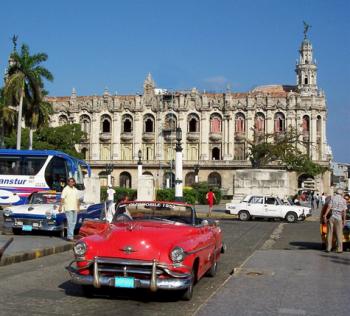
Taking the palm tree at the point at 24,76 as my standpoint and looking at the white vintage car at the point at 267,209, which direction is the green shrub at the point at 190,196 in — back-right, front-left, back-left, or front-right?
front-left

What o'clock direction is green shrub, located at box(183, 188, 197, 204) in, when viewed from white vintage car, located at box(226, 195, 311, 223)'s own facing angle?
The green shrub is roughly at 8 o'clock from the white vintage car.

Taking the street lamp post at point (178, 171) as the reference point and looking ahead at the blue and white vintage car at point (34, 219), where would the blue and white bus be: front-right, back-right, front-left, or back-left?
front-right

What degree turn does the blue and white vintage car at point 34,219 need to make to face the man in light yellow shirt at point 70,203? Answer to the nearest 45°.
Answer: approximately 90° to its left

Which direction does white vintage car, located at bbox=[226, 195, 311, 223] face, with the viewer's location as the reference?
facing to the right of the viewer

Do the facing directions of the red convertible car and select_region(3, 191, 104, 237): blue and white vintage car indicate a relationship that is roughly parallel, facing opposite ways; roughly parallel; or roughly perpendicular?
roughly parallel

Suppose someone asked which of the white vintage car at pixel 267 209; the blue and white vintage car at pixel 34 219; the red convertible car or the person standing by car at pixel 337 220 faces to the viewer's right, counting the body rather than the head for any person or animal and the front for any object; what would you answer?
the white vintage car at pixel 267 209

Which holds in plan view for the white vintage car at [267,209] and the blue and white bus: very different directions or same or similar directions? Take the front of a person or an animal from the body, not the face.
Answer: same or similar directions

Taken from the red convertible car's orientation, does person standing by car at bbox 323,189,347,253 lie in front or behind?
behind

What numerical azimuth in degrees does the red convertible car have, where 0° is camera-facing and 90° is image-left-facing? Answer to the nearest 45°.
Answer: approximately 45°

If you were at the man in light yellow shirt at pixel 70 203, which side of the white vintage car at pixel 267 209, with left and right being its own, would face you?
right

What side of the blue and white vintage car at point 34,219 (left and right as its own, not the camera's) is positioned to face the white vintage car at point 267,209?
back

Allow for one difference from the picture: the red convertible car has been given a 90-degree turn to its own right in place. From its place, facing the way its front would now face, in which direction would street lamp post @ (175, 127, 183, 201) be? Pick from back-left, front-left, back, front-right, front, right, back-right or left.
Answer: front-right

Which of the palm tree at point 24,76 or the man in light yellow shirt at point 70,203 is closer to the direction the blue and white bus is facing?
the man in light yellow shirt
